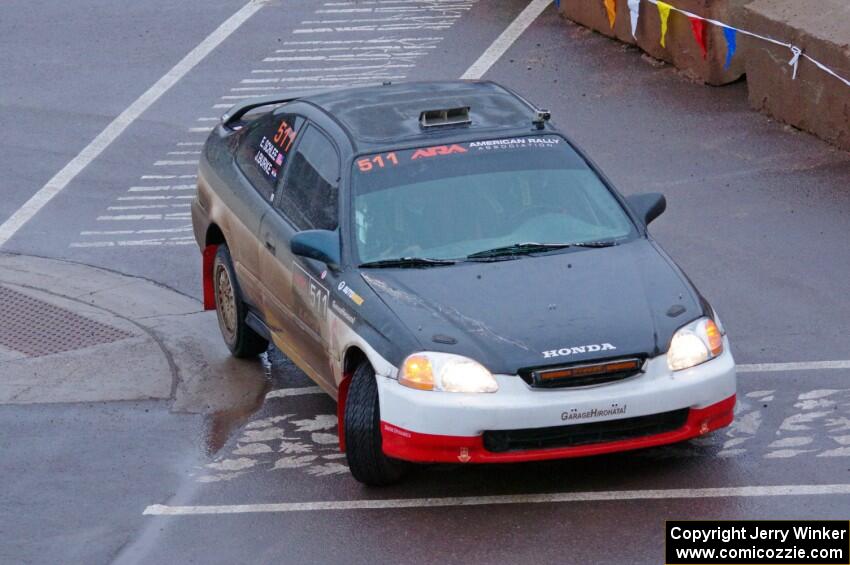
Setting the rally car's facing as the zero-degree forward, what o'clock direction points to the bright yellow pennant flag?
The bright yellow pennant flag is roughly at 8 o'clock from the rally car.

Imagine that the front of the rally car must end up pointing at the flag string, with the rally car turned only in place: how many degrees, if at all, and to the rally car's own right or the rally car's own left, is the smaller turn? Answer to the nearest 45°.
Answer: approximately 90° to the rally car's own left

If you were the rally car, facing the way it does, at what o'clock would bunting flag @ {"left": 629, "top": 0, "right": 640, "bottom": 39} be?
The bunting flag is roughly at 8 o'clock from the rally car.

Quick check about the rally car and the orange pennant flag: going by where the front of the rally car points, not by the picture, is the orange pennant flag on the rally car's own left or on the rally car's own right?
on the rally car's own left

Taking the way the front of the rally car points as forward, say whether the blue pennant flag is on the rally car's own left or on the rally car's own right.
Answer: on the rally car's own left

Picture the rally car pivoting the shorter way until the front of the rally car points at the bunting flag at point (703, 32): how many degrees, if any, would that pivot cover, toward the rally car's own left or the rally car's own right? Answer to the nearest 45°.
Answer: approximately 135° to the rally car's own left

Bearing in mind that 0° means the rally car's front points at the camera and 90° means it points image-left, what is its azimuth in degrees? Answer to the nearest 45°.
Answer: approximately 315°
